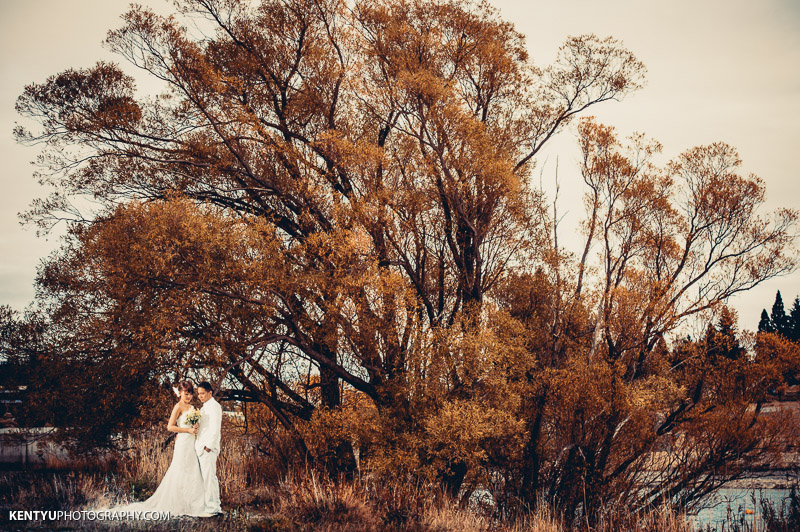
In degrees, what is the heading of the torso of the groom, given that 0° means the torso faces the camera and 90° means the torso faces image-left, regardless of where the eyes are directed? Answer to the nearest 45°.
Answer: approximately 45°

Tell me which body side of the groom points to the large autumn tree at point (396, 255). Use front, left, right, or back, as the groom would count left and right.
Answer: back
